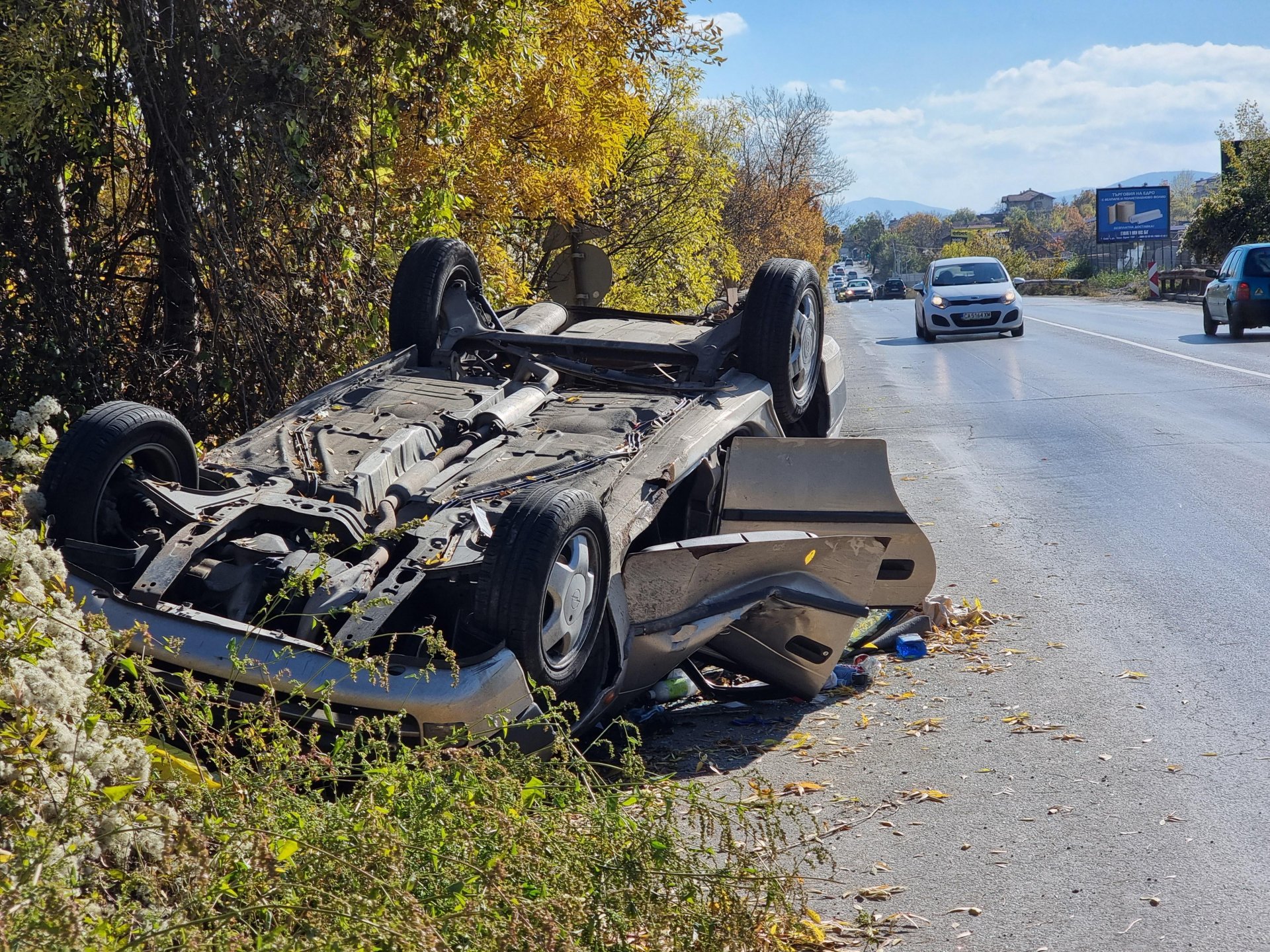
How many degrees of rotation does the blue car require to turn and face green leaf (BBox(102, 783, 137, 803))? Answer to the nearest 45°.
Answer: approximately 180°

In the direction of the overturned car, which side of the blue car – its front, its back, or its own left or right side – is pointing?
back

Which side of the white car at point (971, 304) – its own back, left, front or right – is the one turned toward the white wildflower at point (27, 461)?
front

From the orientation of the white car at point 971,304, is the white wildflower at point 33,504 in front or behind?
in front

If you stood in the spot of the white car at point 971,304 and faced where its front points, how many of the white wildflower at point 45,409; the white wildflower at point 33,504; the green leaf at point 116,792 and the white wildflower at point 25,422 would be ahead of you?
4

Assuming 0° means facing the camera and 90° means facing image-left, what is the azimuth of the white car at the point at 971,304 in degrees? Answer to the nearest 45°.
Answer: approximately 0°

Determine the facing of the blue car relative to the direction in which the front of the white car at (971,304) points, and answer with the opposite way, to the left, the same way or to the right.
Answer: the opposite way

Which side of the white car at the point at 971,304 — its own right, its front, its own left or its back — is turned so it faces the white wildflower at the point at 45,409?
front

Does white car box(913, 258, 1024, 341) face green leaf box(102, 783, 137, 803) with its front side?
yes

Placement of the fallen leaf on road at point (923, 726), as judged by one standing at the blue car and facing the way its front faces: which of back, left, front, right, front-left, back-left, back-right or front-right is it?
back

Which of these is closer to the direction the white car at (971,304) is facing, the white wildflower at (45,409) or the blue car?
the white wildflower

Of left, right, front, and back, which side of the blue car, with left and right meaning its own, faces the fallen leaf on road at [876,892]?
back

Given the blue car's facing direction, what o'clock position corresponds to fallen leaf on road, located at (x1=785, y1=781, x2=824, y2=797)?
The fallen leaf on road is roughly at 6 o'clock from the blue car.
